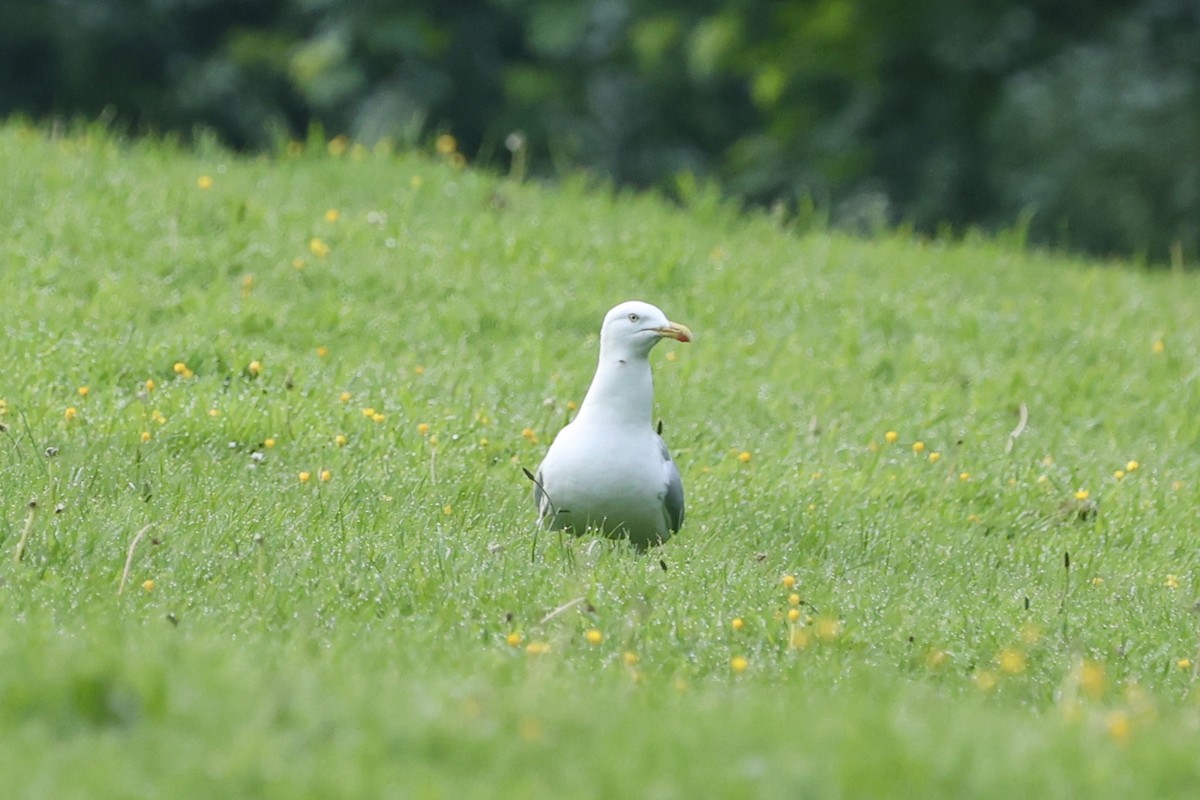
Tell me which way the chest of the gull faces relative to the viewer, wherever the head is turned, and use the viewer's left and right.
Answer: facing the viewer

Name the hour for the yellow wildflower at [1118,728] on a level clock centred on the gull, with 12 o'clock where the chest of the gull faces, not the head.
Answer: The yellow wildflower is roughly at 11 o'clock from the gull.
